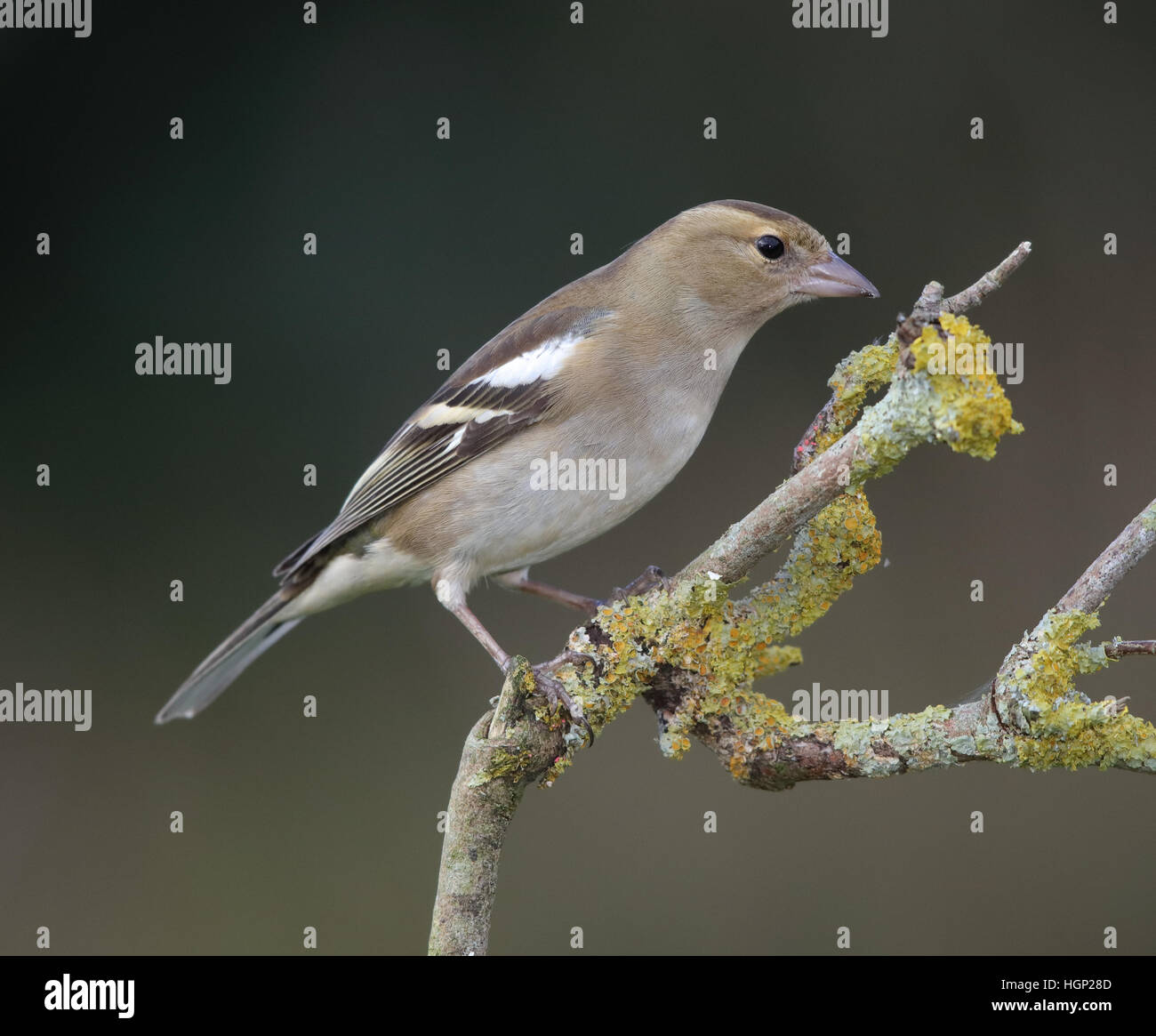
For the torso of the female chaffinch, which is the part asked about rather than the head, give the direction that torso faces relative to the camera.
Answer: to the viewer's right
